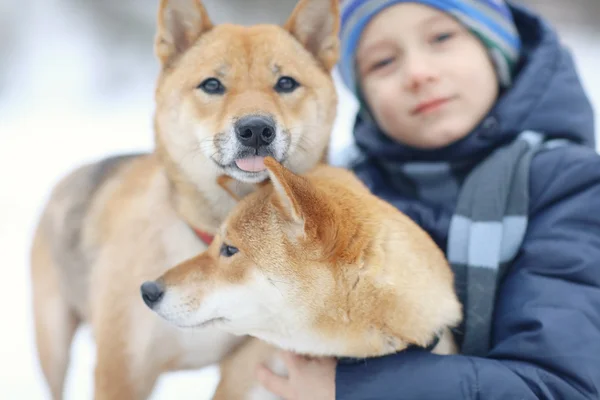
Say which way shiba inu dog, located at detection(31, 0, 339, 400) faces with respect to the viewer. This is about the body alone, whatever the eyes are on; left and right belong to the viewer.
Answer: facing the viewer and to the right of the viewer

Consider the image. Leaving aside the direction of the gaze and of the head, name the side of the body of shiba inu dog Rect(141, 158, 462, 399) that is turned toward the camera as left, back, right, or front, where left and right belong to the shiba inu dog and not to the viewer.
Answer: left

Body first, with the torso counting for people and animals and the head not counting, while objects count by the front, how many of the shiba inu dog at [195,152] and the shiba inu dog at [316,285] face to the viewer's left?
1

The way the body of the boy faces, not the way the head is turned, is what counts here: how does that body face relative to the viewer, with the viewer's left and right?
facing the viewer and to the left of the viewer

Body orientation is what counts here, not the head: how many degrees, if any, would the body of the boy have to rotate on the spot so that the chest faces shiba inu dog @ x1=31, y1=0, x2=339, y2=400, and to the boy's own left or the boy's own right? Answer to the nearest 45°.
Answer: approximately 45° to the boy's own right
